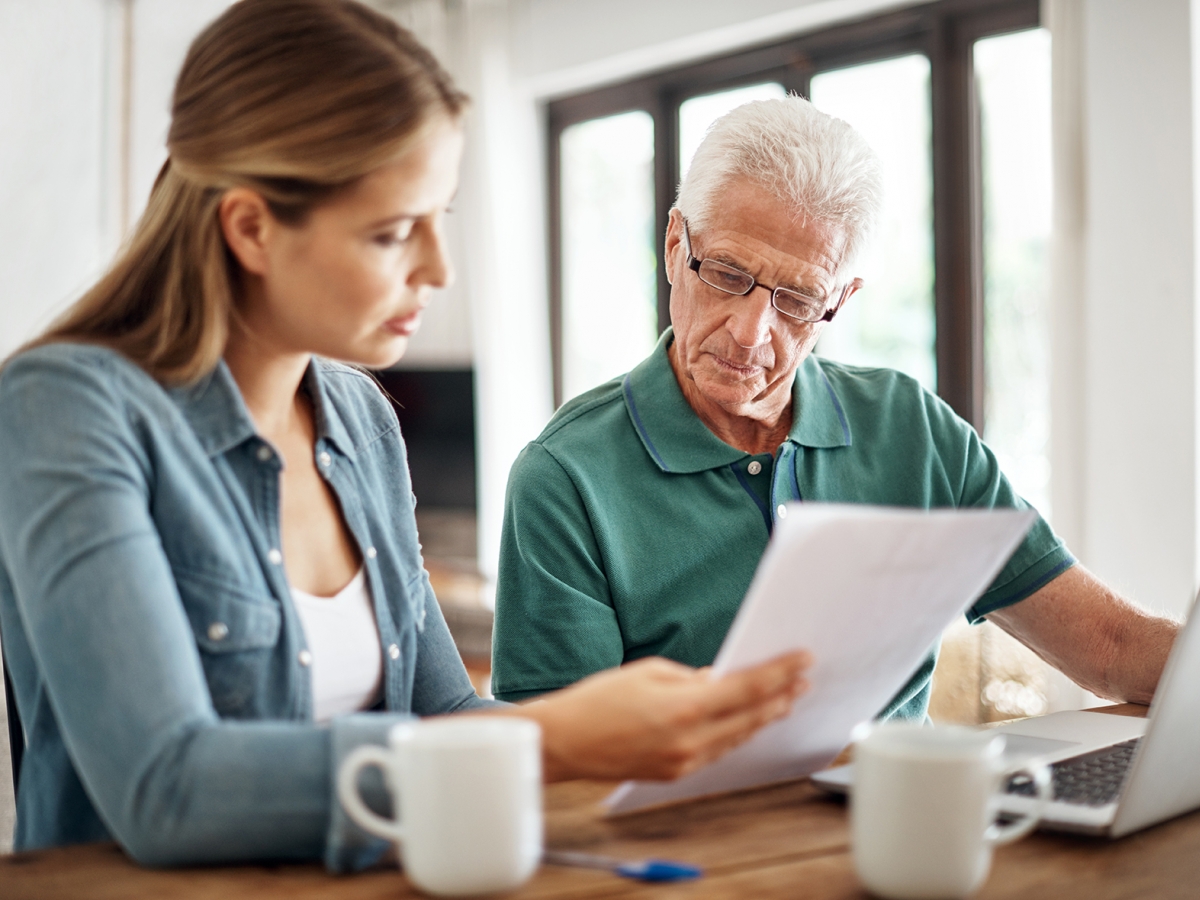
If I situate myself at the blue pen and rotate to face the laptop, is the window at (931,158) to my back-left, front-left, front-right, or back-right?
front-left

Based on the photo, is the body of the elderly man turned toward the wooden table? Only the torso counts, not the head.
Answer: yes

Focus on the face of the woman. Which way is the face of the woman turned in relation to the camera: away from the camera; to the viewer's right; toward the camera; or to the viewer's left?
to the viewer's right

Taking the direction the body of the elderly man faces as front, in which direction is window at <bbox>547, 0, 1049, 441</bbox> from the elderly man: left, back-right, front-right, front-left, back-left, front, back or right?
back

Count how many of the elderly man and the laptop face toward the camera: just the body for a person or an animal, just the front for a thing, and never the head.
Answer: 1

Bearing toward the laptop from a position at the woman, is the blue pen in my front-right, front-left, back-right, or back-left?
front-right

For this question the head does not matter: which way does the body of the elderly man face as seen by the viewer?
toward the camera

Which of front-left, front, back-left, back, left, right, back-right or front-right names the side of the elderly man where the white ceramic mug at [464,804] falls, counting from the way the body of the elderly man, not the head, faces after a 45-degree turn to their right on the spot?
front-left

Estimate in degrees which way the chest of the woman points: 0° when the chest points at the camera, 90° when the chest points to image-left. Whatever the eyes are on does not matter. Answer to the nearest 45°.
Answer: approximately 315°

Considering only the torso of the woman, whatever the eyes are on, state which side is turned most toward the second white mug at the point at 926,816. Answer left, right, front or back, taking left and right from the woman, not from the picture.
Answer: front

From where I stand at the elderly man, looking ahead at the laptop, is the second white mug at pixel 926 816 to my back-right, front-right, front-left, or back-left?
front-right

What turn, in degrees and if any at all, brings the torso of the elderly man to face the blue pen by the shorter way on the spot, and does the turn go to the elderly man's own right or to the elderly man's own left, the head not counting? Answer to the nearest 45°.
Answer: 0° — they already face it

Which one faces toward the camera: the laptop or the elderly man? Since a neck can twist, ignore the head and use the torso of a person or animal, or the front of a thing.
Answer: the elderly man
